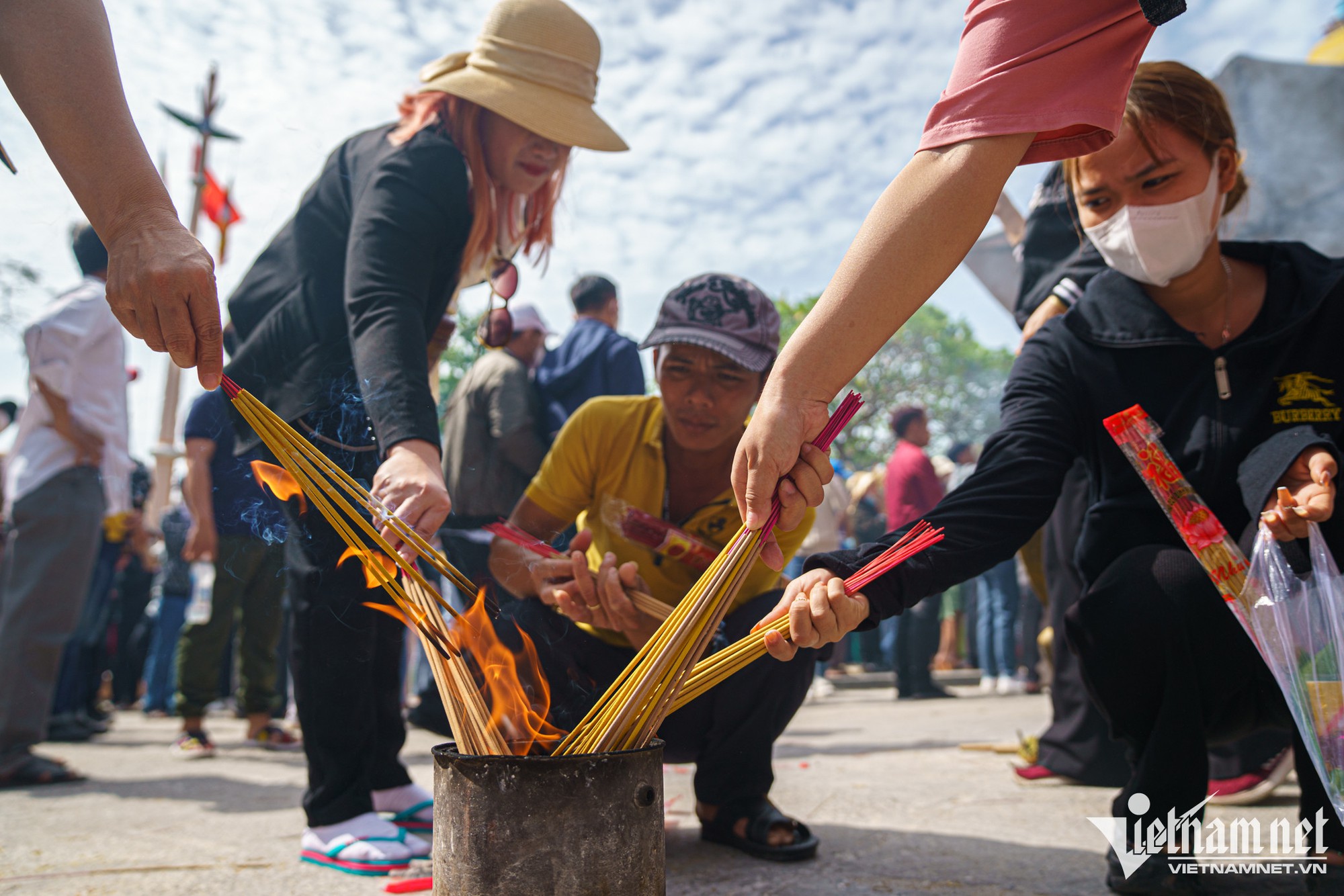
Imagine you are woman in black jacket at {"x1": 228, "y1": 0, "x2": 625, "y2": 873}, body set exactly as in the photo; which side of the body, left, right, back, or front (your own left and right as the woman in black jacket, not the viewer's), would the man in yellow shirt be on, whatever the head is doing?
front

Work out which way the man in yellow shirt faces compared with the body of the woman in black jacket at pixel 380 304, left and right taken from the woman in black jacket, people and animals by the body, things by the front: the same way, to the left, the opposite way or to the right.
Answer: to the right

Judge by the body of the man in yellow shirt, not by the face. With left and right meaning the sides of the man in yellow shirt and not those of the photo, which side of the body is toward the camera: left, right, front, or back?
front

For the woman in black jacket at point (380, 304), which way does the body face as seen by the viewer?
to the viewer's right

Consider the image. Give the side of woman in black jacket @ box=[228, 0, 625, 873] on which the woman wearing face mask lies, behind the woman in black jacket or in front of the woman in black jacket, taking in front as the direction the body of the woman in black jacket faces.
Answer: in front

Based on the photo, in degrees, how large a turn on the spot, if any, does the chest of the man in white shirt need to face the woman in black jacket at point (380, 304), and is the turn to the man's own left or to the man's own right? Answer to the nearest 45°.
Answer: approximately 90° to the man's own right

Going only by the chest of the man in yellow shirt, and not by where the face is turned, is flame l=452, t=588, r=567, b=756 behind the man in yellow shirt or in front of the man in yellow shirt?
in front

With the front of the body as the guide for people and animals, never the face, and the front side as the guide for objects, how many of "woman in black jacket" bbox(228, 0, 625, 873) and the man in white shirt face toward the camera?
0

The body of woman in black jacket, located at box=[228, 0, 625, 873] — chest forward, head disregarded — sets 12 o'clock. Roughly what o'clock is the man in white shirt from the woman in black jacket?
The man in white shirt is roughly at 8 o'clock from the woman in black jacket.

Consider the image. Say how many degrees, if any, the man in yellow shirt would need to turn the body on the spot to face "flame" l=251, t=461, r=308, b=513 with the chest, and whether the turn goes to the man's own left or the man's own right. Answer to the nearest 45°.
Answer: approximately 45° to the man's own right

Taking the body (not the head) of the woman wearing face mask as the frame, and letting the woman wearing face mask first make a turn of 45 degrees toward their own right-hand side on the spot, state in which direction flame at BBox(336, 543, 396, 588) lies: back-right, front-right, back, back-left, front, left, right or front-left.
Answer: front-left

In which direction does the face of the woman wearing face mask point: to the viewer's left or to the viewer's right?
to the viewer's left
